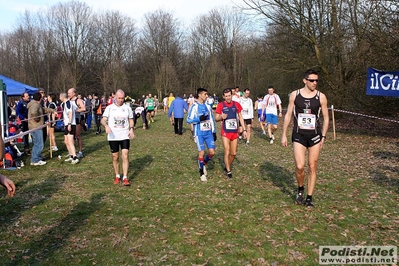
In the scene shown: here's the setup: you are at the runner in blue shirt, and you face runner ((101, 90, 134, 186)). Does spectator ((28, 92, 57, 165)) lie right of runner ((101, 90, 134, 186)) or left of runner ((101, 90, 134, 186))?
right

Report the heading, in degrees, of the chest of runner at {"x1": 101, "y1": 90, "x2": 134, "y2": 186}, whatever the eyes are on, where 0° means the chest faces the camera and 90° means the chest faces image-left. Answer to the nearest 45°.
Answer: approximately 0°

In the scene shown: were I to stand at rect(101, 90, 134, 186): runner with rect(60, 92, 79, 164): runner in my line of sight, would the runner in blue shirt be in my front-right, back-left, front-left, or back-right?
back-right

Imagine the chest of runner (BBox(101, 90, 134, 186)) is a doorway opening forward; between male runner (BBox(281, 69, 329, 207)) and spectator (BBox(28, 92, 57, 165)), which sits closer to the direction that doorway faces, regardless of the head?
the male runner

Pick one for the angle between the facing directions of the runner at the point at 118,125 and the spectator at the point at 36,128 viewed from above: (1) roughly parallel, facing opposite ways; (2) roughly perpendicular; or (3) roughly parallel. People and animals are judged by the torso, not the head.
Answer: roughly perpendicular

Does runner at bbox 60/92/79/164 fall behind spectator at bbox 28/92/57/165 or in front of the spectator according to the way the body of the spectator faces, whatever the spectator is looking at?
in front

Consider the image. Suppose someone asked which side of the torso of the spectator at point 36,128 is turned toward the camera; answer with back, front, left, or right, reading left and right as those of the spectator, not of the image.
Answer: right

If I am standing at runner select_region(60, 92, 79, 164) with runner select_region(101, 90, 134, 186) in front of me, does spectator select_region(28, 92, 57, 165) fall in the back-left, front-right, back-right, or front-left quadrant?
back-right

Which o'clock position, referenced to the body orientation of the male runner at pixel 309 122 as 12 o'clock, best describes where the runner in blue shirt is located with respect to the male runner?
The runner in blue shirt is roughly at 4 o'clock from the male runner.
